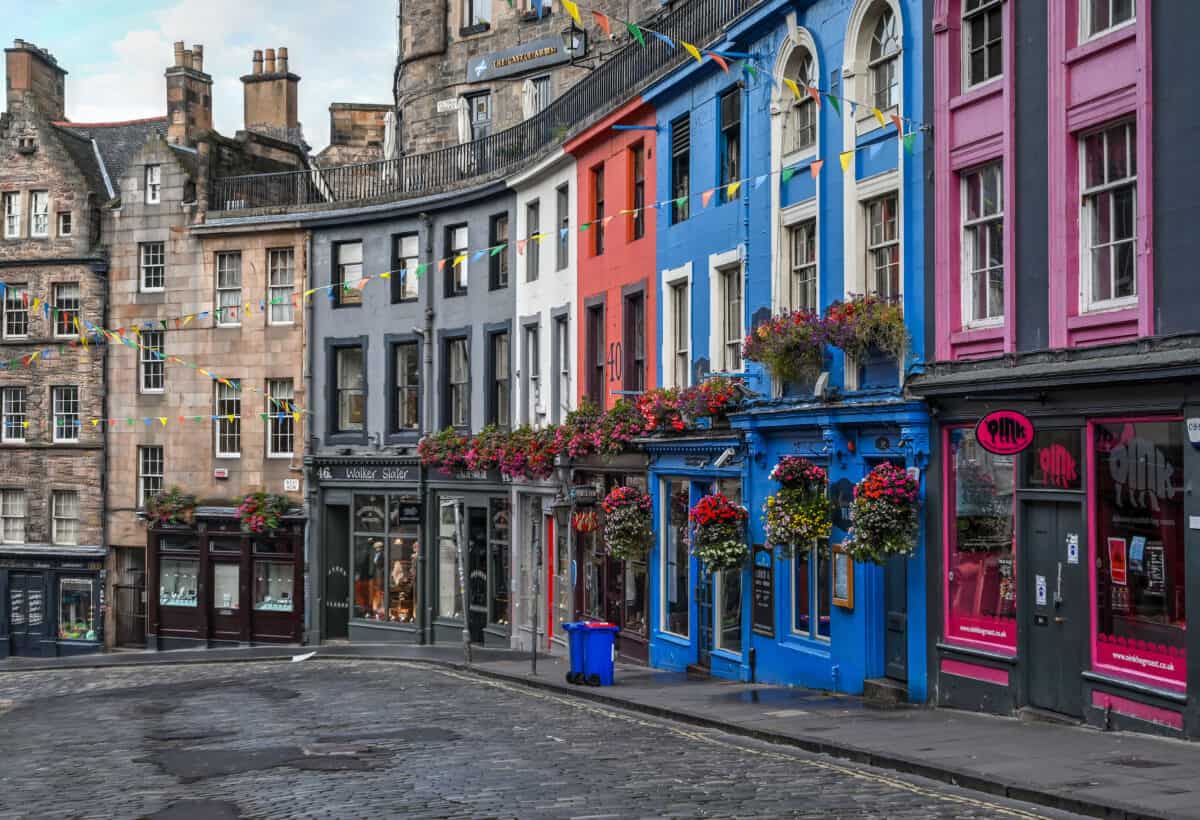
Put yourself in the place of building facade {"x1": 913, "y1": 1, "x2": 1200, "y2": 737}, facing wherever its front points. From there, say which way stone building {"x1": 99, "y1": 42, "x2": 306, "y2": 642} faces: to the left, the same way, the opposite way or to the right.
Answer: to the left

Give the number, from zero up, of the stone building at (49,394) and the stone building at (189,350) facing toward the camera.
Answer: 2

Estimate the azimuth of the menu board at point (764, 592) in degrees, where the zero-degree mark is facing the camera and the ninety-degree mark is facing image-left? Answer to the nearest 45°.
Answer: approximately 45°

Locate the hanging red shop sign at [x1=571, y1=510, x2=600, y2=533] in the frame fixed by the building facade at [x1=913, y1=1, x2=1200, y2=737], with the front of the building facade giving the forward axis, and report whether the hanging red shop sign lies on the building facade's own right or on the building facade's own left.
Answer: on the building facade's own right

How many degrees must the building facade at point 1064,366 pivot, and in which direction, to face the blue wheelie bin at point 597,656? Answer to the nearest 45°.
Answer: approximately 90° to its right

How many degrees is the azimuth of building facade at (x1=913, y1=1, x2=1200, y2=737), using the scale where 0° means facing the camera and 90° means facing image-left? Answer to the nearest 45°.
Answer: approximately 45°

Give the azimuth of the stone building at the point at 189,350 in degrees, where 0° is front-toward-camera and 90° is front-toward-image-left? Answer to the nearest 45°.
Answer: approximately 0°

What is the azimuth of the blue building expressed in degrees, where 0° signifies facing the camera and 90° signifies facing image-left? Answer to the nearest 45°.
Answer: approximately 45°
